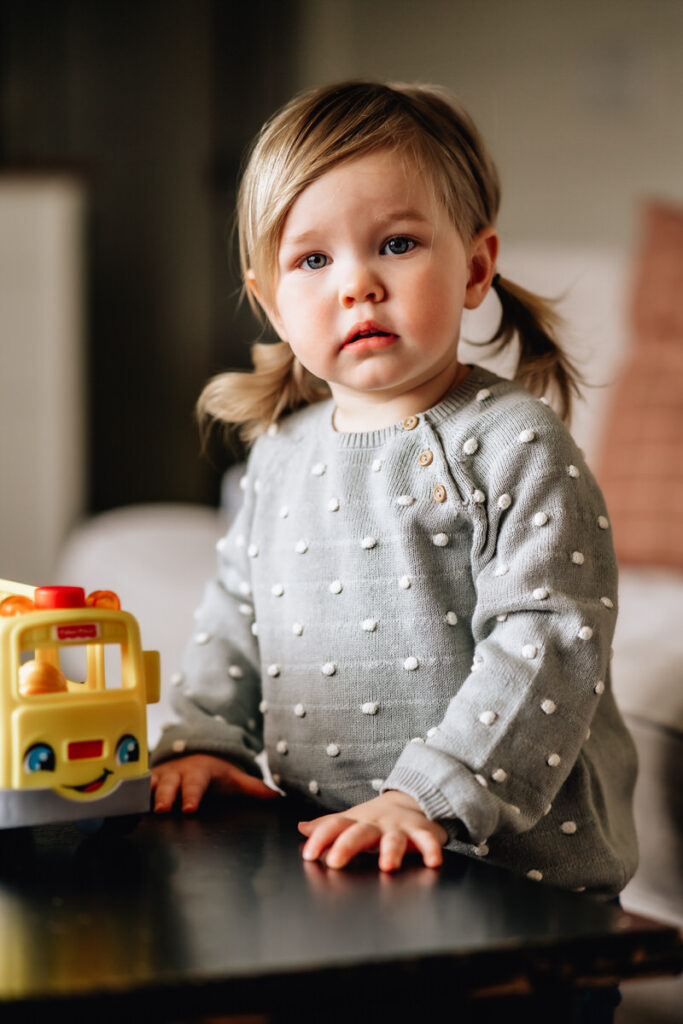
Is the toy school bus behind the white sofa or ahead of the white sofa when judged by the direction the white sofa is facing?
ahead

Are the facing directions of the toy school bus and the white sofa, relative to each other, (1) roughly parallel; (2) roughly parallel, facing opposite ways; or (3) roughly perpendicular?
roughly parallel

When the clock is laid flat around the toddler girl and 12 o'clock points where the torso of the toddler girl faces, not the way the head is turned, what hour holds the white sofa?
The white sofa is roughly at 5 o'clock from the toddler girl.

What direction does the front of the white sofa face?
toward the camera

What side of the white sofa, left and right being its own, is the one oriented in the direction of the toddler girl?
front

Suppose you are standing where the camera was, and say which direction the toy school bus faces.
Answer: facing the viewer

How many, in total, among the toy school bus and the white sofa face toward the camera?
2

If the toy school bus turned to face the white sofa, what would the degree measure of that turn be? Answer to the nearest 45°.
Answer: approximately 135° to its left
